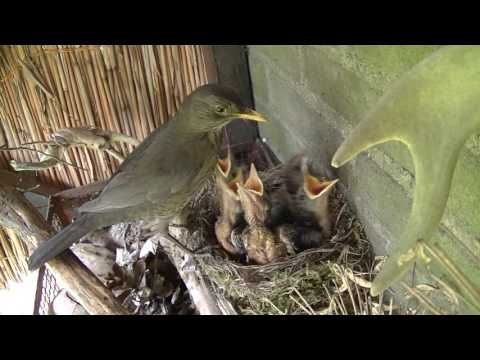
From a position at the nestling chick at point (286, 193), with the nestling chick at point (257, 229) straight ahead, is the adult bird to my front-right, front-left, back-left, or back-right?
front-right

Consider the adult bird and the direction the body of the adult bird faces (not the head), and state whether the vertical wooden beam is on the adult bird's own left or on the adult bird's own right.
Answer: on the adult bird's own left

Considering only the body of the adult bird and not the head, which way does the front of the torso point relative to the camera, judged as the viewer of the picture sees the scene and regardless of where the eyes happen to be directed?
to the viewer's right
